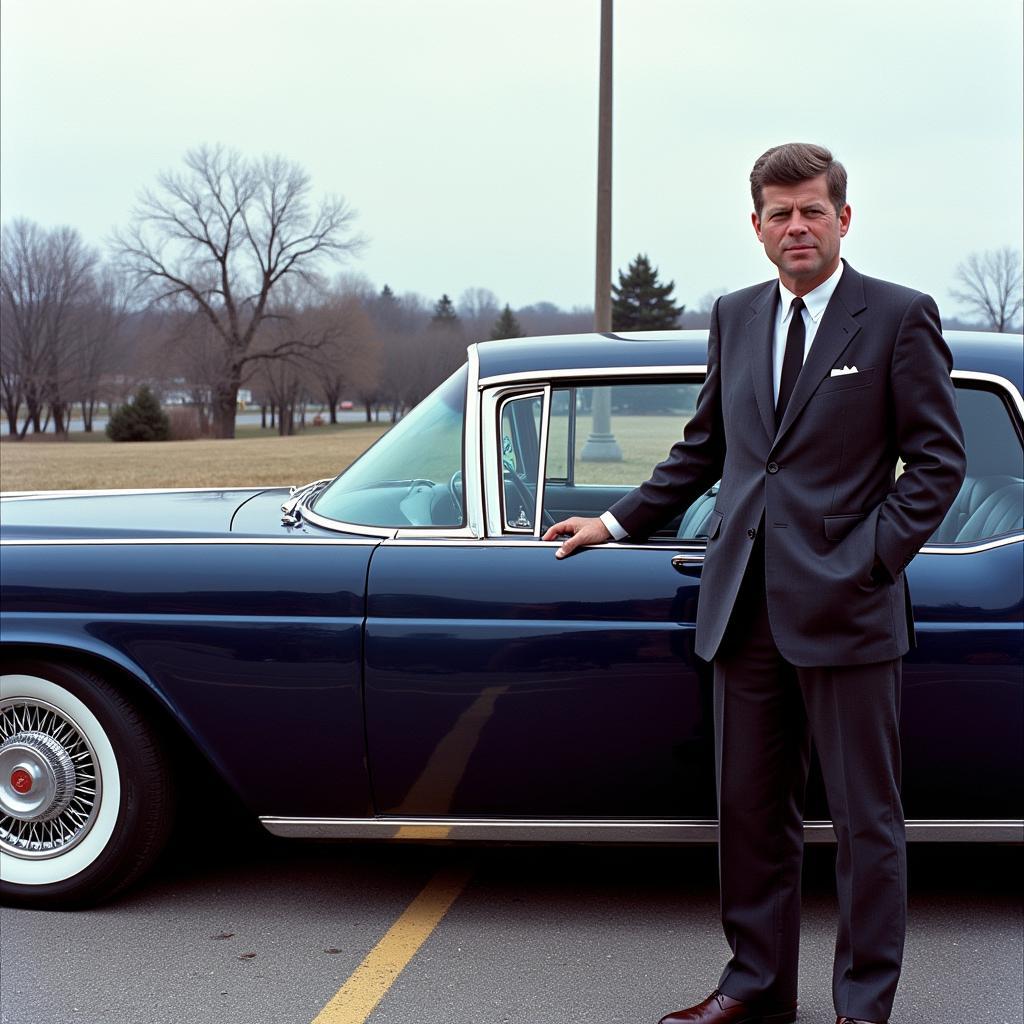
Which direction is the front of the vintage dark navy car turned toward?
to the viewer's left

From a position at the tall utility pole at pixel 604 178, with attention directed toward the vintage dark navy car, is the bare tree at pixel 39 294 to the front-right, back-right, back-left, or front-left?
back-right

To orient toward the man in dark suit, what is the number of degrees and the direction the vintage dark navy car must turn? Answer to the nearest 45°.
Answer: approximately 135° to its left

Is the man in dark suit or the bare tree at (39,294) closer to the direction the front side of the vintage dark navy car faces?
the bare tree

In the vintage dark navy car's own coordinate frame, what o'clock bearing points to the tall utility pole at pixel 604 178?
The tall utility pole is roughly at 3 o'clock from the vintage dark navy car.

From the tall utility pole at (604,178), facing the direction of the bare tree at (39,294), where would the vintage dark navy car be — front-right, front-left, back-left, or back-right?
back-left

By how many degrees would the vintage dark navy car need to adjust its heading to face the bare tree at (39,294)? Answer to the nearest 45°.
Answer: approximately 90° to its right

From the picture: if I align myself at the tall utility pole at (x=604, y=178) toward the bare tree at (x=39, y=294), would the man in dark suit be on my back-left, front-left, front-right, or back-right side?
back-left
